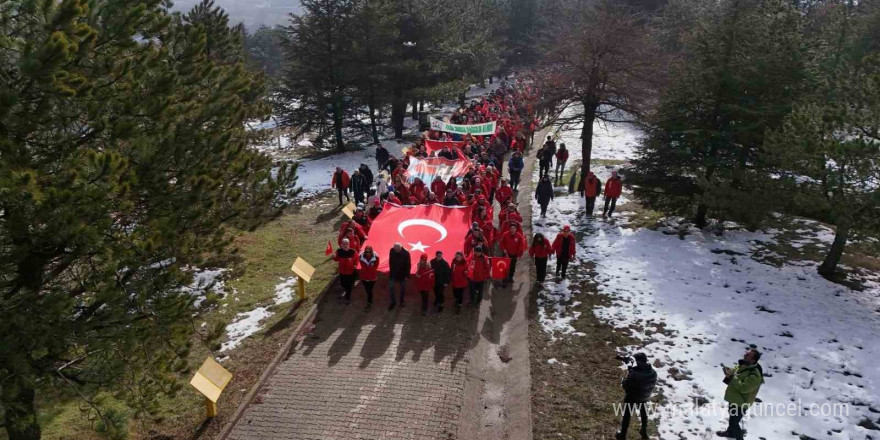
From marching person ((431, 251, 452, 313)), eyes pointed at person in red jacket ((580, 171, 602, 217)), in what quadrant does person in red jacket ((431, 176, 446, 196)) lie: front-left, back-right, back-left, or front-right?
front-left

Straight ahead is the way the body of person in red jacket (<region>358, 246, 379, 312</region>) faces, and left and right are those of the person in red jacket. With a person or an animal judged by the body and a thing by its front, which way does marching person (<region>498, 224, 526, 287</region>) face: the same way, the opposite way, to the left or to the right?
the same way

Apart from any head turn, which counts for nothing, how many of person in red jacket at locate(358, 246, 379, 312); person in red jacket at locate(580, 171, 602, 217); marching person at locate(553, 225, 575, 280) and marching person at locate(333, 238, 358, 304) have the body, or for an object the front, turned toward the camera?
4

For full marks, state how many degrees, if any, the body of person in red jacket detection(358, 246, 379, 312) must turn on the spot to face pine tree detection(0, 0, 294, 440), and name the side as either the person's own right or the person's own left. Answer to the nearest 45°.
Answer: approximately 45° to the person's own right

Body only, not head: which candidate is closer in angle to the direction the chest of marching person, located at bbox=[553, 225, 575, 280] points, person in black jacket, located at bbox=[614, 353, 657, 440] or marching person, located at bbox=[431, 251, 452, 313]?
the person in black jacket

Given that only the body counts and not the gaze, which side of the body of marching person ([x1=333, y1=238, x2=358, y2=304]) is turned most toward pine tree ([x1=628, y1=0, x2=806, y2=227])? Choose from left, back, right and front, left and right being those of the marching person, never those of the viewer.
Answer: left

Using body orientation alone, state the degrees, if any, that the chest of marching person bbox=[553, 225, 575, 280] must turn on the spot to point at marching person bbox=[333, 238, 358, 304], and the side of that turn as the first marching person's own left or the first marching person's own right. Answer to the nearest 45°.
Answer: approximately 45° to the first marching person's own right

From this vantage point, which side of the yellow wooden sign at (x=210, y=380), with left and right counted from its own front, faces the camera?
front

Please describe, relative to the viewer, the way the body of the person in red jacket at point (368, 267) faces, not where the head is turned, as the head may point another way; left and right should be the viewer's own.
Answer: facing the viewer

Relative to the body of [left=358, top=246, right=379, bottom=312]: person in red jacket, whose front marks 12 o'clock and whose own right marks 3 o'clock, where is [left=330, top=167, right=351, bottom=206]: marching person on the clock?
The marching person is roughly at 6 o'clock from the person in red jacket.

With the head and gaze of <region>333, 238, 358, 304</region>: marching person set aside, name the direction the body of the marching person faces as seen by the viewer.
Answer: toward the camera

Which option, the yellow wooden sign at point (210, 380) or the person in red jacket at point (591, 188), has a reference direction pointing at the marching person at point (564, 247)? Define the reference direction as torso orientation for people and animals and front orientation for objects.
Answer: the person in red jacket

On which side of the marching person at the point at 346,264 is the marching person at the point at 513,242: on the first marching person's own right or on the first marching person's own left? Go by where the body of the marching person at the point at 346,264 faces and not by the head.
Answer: on the first marching person's own left

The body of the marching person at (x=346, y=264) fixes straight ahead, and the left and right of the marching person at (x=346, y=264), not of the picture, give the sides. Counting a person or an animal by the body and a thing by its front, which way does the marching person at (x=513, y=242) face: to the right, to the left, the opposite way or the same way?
the same way
